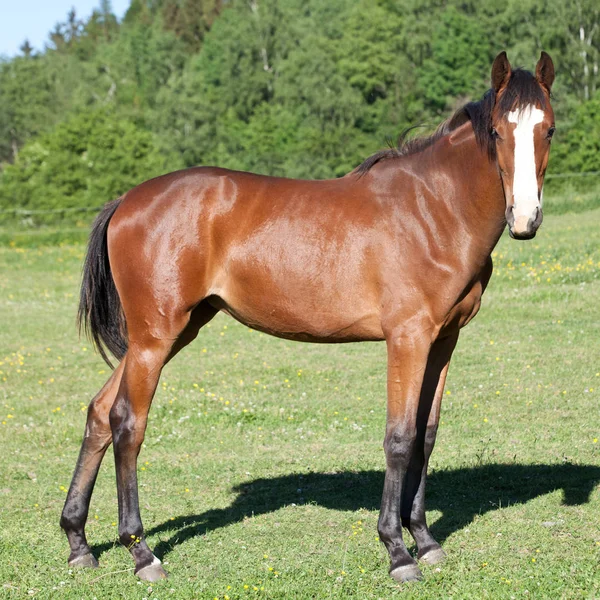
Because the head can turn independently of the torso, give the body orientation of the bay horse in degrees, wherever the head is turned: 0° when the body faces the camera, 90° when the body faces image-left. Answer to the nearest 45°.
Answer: approximately 270°
